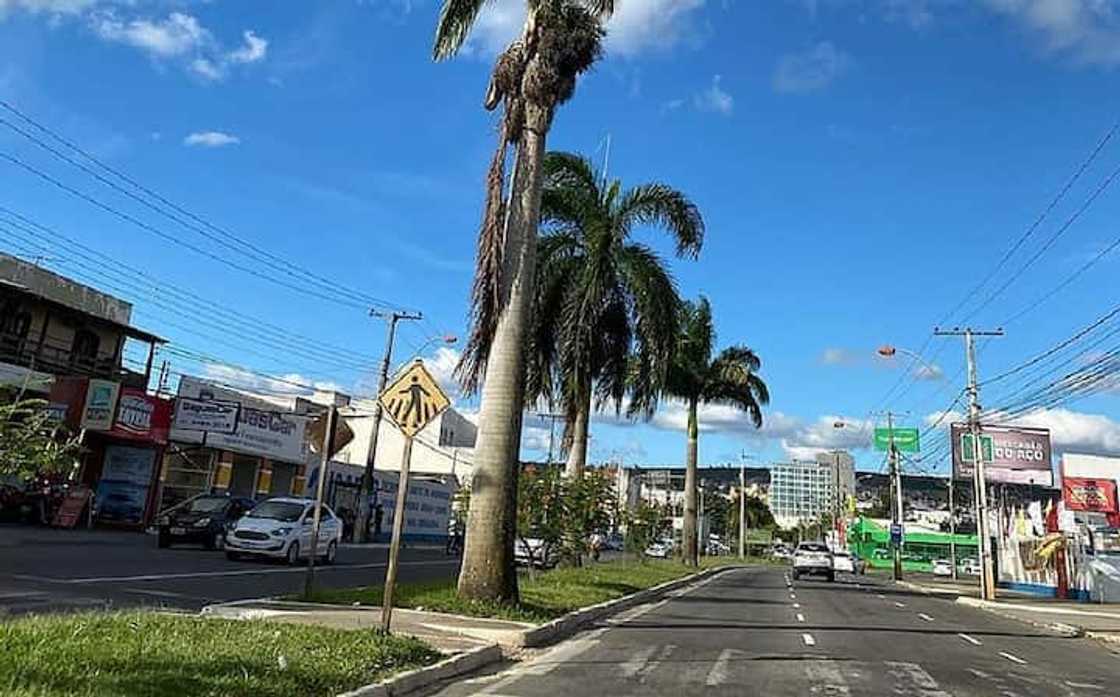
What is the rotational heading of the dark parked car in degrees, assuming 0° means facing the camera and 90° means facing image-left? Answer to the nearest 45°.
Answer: approximately 45°

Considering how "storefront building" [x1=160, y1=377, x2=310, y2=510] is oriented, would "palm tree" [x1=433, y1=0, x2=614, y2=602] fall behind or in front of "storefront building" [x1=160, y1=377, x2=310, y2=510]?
in front

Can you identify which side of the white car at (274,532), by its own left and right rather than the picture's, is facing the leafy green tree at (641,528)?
back

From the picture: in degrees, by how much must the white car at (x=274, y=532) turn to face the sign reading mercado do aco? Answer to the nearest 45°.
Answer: approximately 135° to its left

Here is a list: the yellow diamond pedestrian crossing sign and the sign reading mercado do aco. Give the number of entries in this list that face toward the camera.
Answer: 2

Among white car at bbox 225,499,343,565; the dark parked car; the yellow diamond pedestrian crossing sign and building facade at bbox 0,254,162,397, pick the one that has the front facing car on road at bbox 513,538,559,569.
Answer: the building facade

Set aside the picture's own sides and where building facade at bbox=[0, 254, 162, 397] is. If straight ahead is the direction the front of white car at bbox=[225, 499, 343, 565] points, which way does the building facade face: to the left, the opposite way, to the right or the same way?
to the left

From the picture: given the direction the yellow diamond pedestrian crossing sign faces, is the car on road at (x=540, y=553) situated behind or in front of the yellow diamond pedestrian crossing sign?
behind

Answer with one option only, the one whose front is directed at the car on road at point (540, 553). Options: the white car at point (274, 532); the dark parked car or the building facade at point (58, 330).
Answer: the building facade

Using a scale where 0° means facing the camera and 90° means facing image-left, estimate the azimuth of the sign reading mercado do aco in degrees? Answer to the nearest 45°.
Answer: approximately 0°

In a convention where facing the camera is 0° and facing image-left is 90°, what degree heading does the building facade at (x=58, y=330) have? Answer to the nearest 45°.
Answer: approximately 315°
